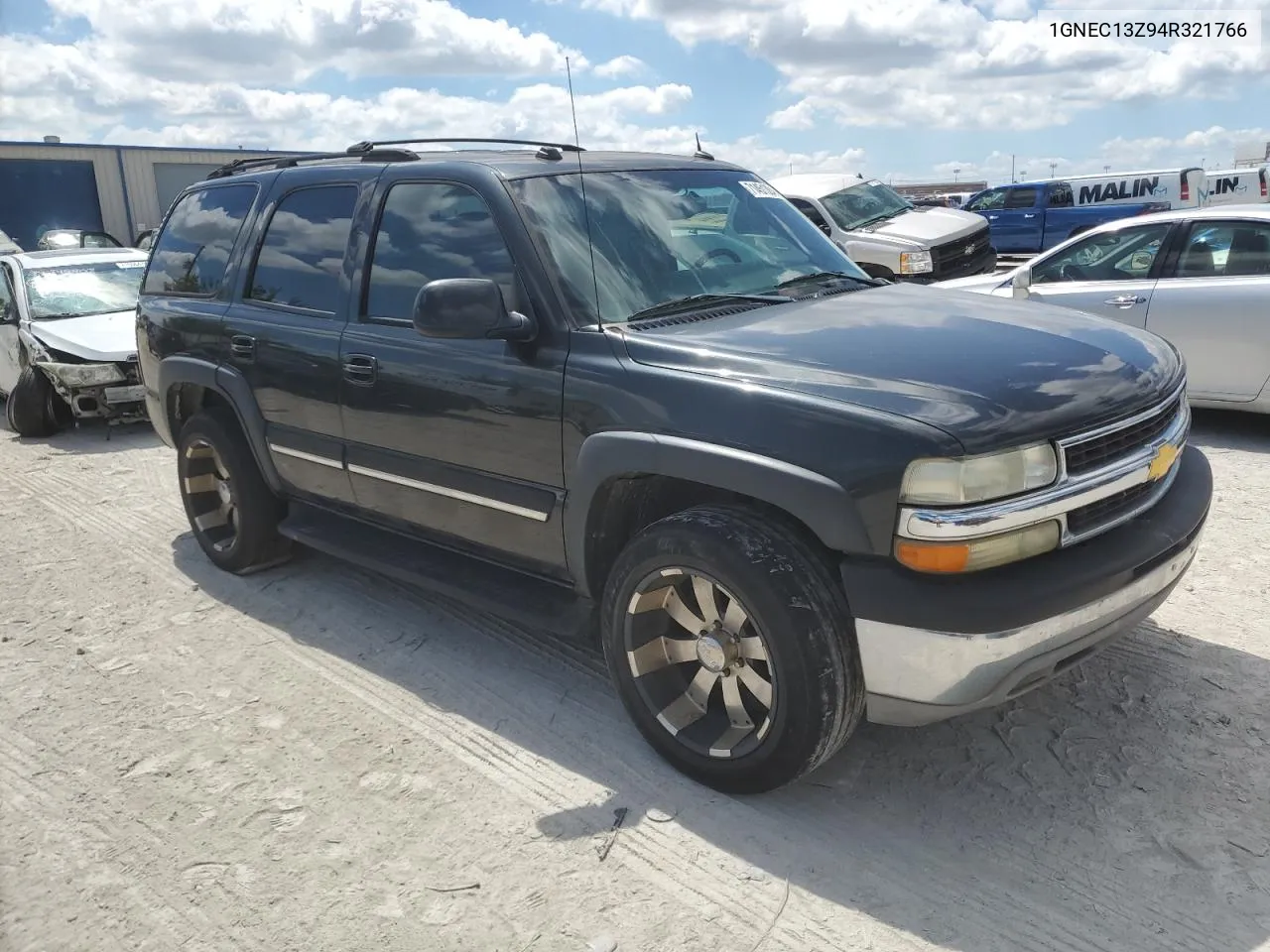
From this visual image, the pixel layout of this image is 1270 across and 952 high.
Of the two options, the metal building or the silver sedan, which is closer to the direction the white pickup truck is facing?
the silver sedan

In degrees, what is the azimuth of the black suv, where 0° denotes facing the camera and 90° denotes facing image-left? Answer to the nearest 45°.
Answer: approximately 315°

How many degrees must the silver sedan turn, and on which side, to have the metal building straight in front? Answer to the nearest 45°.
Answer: approximately 45° to its right

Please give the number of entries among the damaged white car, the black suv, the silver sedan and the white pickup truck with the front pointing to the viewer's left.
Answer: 1

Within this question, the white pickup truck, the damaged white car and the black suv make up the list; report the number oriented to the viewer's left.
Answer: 0

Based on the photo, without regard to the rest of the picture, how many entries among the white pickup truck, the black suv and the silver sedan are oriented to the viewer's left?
1

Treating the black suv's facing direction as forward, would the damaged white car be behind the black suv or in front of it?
behind

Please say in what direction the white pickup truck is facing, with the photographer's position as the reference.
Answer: facing the viewer and to the right of the viewer

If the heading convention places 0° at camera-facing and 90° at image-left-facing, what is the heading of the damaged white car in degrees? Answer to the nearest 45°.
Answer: approximately 315°

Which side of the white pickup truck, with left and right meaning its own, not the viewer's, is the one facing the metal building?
back

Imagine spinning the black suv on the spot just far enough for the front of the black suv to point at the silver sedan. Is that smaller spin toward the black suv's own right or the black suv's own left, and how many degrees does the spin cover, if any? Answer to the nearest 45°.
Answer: approximately 90° to the black suv's own left

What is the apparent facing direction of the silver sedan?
to the viewer's left
